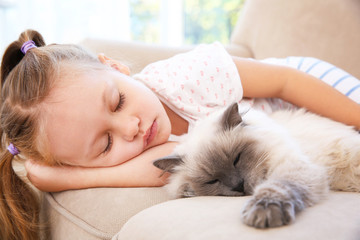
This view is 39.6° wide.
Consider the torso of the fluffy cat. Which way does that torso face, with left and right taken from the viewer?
facing the viewer and to the left of the viewer

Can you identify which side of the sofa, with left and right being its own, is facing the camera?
front
